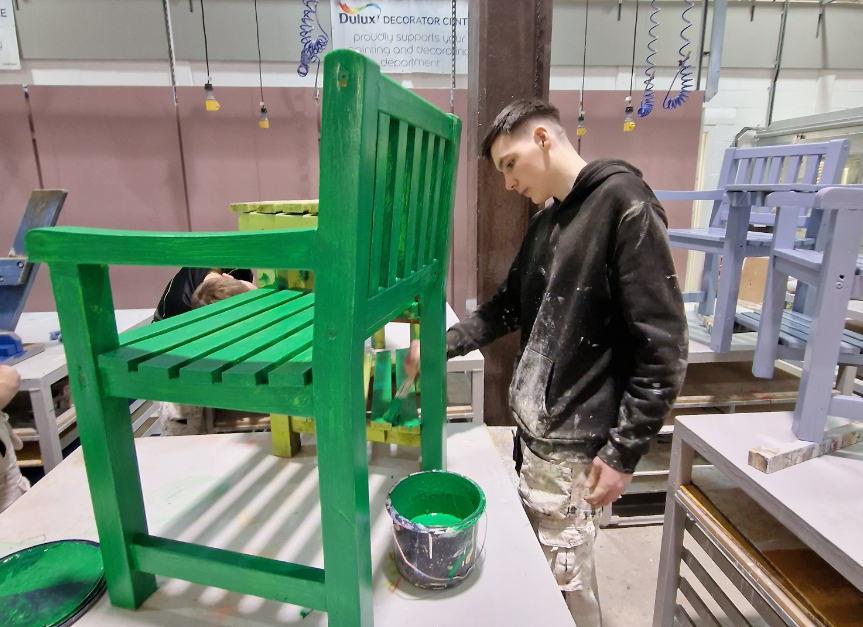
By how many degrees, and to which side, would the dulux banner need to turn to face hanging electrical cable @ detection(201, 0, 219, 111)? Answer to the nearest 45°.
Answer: approximately 45° to its right

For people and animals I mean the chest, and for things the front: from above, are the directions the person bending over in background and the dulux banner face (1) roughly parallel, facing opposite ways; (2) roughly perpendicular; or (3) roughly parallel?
roughly perpendicular

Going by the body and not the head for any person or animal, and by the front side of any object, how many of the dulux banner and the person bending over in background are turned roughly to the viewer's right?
1

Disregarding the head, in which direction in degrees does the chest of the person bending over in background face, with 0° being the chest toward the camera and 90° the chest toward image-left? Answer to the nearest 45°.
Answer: approximately 270°

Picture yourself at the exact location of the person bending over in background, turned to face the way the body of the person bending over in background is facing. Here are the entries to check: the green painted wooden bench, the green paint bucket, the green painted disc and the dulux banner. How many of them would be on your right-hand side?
3

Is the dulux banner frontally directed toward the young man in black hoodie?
yes

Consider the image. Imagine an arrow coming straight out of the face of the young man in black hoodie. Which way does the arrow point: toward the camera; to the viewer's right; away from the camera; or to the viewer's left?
to the viewer's left

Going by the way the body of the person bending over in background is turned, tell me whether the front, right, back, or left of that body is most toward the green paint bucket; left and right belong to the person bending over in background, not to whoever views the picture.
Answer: right

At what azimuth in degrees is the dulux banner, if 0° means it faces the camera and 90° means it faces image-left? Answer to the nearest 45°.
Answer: approximately 0°
